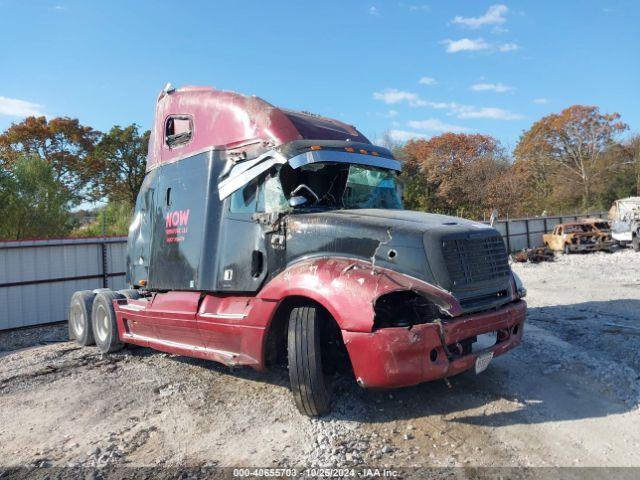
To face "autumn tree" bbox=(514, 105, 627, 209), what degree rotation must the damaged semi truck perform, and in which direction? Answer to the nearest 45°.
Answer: approximately 90° to its left

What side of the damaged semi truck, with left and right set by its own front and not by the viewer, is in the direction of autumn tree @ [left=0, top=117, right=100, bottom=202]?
back

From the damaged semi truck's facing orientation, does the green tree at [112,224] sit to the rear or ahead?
to the rear

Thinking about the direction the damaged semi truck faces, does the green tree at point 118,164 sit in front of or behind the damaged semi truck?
behind

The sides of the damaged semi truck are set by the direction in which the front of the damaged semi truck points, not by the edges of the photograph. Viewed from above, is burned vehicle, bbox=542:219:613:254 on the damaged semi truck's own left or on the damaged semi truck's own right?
on the damaged semi truck's own left

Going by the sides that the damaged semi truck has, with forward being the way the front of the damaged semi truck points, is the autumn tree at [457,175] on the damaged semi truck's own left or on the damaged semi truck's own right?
on the damaged semi truck's own left

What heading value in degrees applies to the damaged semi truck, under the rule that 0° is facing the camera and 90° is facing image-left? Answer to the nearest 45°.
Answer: approximately 315°

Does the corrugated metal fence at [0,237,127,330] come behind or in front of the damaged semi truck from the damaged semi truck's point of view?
behind

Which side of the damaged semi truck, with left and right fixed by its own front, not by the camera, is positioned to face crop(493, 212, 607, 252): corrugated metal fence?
left
